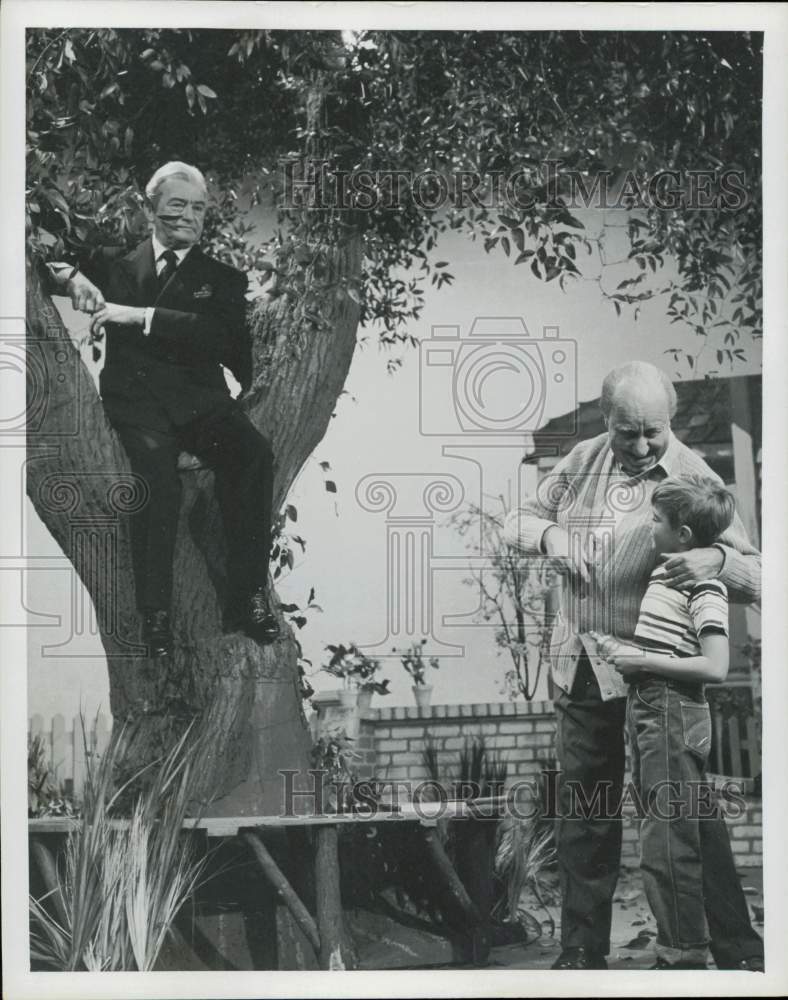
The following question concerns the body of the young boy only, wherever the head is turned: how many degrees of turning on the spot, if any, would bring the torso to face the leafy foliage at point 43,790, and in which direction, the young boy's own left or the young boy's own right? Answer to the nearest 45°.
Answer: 0° — they already face it

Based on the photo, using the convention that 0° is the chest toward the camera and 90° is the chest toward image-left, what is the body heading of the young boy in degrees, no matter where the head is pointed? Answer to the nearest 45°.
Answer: approximately 90°

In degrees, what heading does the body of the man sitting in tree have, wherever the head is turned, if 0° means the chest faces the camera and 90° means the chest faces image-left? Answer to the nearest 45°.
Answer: approximately 0°

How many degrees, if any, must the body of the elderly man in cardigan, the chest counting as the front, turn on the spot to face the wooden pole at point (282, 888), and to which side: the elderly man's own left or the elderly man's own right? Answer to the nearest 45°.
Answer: approximately 90° to the elderly man's own right

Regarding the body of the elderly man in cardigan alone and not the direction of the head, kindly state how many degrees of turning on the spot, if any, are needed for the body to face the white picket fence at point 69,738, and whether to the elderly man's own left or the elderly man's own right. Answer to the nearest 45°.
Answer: approximately 90° to the elderly man's own right
